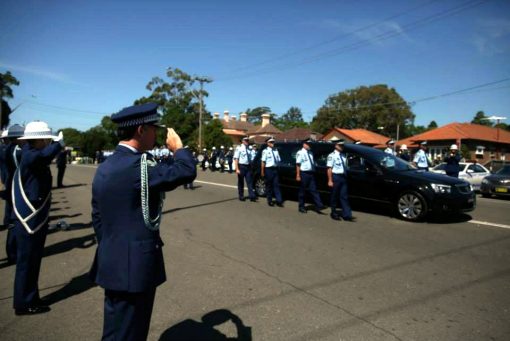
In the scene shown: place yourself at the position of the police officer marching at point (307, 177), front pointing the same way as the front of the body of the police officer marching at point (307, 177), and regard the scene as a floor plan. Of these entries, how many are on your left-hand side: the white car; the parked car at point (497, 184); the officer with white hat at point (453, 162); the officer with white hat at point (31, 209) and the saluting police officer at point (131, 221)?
3

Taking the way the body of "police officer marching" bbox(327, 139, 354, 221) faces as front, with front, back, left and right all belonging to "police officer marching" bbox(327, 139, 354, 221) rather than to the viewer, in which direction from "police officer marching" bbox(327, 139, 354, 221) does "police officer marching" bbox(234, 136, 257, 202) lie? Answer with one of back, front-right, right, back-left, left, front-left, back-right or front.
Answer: back

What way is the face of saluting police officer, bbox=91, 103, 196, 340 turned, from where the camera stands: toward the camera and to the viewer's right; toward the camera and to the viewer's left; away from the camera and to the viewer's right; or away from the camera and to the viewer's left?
away from the camera and to the viewer's right

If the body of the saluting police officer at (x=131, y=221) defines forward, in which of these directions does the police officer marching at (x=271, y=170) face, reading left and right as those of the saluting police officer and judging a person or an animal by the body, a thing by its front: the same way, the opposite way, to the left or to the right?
to the right

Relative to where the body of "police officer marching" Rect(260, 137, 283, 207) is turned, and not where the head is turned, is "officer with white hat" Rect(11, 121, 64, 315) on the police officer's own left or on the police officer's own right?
on the police officer's own right

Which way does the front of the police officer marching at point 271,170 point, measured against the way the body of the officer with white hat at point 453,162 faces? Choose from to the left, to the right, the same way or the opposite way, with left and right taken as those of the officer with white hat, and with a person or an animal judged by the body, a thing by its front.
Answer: to the left

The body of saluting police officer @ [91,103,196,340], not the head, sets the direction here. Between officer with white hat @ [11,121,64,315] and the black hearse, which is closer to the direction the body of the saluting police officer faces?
the black hearse

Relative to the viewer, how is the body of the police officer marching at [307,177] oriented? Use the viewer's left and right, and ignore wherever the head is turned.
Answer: facing the viewer and to the right of the viewer

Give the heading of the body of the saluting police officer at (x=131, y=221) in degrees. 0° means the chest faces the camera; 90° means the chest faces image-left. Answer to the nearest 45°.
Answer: approximately 225°

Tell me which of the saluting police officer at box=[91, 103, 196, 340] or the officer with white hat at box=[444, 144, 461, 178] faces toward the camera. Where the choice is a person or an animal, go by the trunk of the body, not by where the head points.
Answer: the officer with white hat

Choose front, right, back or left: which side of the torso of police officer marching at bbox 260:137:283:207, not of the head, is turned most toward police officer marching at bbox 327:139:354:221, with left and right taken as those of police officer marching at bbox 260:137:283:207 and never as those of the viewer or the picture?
front

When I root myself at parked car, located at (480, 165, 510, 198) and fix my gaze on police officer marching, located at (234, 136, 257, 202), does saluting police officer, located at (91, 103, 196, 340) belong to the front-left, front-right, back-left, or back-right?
front-left

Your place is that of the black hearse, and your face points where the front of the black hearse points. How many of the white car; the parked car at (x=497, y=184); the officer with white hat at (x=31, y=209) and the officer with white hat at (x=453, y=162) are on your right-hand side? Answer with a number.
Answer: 1

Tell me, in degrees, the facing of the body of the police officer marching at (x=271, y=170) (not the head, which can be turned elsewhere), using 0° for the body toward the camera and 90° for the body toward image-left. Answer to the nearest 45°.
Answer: approximately 315°

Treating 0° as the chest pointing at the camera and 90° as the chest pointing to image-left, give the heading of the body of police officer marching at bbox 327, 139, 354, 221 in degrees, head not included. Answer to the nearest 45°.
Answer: approximately 315°

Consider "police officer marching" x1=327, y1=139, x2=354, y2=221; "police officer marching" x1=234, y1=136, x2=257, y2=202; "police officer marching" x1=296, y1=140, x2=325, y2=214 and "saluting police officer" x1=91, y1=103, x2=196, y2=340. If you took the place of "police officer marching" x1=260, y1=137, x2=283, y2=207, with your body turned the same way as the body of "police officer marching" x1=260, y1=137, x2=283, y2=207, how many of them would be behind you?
1

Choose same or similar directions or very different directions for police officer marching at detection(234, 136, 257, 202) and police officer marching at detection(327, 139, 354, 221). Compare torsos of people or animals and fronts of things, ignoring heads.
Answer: same or similar directions

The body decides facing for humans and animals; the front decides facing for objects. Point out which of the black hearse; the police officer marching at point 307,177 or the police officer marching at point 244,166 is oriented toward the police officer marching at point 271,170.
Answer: the police officer marching at point 244,166

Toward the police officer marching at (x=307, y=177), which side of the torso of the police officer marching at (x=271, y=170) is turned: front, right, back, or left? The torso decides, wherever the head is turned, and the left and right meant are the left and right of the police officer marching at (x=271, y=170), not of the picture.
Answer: front

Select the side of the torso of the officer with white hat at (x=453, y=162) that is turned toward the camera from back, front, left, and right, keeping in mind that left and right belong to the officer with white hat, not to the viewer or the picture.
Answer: front
